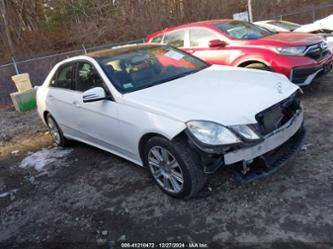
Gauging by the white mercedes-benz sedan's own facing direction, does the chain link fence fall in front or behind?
behind

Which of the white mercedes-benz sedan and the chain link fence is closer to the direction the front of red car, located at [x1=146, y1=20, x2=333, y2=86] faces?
the white mercedes-benz sedan

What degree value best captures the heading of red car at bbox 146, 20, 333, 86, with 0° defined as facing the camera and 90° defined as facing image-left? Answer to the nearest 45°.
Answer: approximately 315°

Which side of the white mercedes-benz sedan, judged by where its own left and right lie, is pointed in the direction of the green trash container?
back

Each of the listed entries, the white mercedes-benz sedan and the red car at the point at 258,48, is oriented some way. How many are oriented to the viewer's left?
0

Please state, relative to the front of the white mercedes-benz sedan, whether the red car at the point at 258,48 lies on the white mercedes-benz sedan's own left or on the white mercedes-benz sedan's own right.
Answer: on the white mercedes-benz sedan's own left

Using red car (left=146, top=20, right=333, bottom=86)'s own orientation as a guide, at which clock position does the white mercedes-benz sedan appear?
The white mercedes-benz sedan is roughly at 2 o'clock from the red car.

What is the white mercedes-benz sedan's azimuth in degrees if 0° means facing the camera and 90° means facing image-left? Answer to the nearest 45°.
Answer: approximately 315°

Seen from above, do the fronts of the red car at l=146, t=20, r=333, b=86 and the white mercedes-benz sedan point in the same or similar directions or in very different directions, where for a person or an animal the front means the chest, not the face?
same or similar directions

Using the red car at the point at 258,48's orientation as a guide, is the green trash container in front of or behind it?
behind
